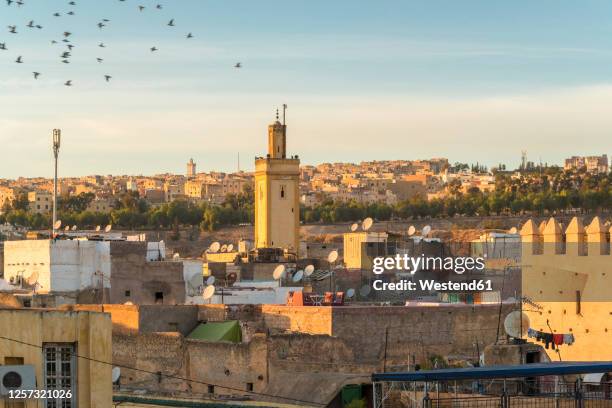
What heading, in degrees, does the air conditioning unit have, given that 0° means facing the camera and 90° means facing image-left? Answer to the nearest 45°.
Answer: approximately 0°

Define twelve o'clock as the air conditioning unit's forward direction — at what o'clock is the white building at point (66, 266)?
The white building is roughly at 6 o'clock from the air conditioning unit.

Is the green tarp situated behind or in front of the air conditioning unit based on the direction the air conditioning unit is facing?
behind

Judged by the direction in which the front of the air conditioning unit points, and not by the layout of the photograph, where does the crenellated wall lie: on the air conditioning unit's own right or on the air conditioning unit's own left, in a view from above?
on the air conditioning unit's own left

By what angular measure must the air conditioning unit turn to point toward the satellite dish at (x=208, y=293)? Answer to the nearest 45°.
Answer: approximately 180°
